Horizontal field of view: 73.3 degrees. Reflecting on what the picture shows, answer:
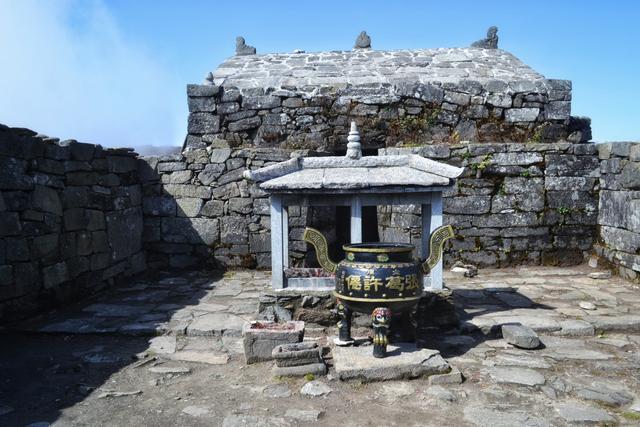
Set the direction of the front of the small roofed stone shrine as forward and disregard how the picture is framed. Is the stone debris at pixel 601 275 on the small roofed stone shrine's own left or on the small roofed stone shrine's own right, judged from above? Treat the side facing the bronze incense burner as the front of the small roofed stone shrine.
on the small roofed stone shrine's own left

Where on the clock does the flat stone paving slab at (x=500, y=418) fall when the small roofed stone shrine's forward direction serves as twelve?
The flat stone paving slab is roughly at 11 o'clock from the small roofed stone shrine.

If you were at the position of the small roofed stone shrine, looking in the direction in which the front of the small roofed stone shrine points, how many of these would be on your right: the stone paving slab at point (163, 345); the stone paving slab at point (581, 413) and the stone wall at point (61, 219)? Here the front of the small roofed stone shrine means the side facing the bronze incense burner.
2

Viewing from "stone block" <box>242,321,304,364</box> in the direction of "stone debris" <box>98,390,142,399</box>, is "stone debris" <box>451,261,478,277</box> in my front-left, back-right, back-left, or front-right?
back-right

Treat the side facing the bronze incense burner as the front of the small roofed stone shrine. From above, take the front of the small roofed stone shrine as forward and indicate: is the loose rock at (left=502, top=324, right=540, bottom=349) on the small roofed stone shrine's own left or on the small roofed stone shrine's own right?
on the small roofed stone shrine's own left

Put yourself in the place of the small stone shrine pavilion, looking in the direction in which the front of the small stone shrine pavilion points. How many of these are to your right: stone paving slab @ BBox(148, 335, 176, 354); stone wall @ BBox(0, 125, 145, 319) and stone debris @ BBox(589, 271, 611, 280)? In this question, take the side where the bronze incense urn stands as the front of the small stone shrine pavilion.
2

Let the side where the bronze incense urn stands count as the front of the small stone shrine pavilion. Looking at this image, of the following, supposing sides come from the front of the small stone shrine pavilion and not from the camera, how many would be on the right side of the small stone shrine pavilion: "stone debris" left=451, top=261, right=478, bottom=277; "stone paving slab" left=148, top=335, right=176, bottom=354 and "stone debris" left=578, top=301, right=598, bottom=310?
1

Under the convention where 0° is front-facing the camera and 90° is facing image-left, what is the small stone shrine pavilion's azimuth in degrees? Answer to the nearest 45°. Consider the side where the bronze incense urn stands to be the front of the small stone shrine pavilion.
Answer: approximately 0°

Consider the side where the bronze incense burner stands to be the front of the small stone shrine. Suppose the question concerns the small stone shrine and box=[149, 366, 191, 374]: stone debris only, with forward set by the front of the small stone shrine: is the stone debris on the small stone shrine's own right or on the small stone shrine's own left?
on the small stone shrine's own right

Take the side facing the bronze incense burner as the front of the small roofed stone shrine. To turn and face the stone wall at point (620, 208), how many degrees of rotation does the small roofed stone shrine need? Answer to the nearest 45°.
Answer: approximately 135° to its left

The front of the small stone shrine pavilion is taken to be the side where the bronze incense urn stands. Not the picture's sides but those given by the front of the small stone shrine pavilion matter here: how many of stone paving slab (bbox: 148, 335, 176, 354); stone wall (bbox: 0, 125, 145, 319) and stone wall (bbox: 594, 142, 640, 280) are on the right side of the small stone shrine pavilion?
2

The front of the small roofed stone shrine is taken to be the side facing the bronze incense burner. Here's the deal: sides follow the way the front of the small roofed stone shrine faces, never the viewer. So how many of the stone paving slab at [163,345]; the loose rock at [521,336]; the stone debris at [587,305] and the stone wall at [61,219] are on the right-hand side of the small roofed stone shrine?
2

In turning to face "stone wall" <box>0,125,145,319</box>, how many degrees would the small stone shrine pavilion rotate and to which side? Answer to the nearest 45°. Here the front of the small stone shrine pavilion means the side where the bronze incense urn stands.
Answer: approximately 90° to its right
